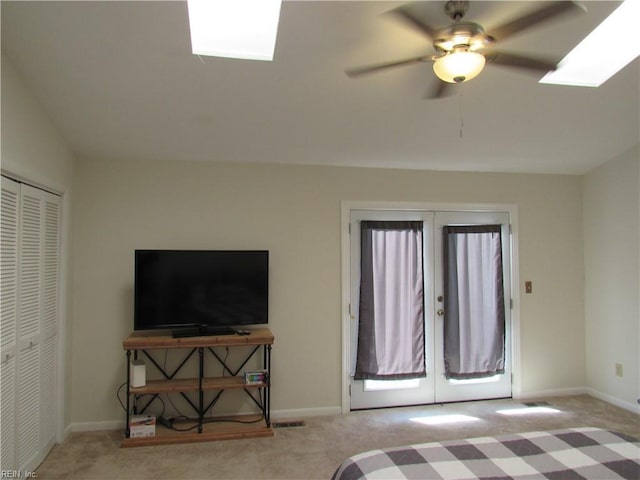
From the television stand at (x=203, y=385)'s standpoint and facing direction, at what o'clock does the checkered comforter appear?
The checkered comforter is roughly at 11 o'clock from the television stand.

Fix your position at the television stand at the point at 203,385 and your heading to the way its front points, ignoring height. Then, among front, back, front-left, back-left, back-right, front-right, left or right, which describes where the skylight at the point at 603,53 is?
front-left

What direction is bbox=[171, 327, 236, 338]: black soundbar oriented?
toward the camera

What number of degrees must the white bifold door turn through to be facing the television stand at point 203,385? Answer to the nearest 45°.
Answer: approximately 45° to its left

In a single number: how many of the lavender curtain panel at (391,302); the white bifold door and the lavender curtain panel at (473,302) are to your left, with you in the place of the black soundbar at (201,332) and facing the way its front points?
2

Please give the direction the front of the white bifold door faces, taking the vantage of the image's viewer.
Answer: facing the viewer and to the right of the viewer

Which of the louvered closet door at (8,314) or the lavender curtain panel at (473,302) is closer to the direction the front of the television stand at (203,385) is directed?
the louvered closet door

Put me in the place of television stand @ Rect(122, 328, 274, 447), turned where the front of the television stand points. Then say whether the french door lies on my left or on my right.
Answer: on my left

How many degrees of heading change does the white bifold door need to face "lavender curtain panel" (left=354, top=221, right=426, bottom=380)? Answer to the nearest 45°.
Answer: approximately 45° to its left

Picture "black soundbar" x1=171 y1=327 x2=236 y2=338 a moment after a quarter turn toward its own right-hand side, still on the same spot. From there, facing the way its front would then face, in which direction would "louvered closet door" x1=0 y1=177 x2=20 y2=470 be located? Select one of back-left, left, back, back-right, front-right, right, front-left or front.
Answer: front-left

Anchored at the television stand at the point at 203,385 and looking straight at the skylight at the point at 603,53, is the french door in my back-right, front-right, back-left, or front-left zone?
front-left

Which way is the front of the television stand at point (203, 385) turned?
toward the camera

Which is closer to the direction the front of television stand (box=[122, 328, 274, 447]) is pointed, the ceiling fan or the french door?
the ceiling fan
